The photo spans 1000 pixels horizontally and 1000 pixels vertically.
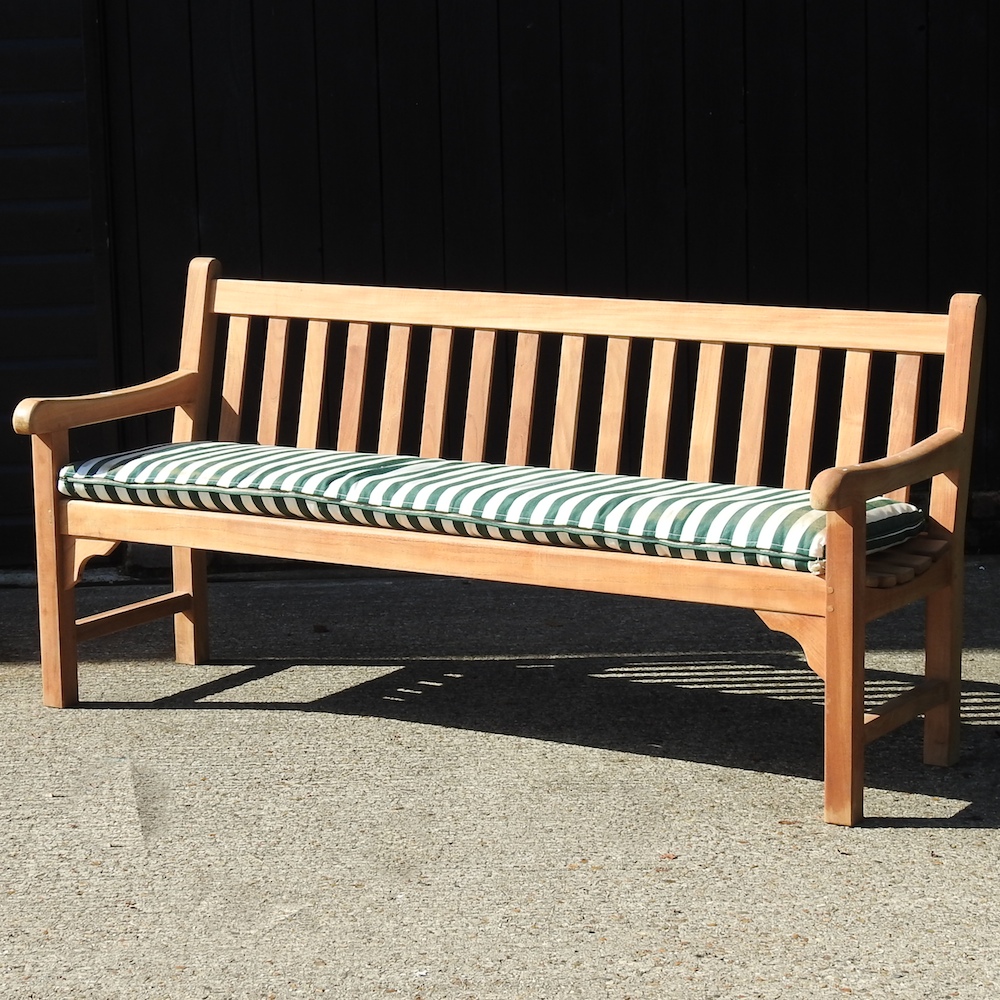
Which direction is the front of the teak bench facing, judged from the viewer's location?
facing the viewer and to the left of the viewer
